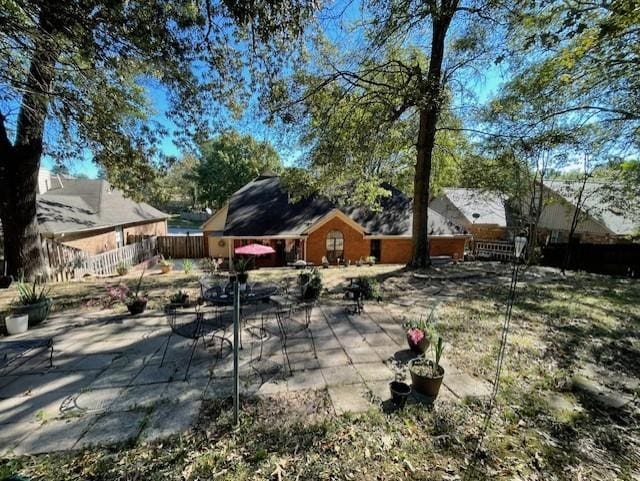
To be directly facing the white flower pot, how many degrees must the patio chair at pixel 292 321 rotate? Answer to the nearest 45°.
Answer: approximately 45° to its left

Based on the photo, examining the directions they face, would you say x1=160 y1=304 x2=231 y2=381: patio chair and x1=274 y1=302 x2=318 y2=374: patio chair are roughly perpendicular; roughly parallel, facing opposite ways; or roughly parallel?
roughly perpendicular

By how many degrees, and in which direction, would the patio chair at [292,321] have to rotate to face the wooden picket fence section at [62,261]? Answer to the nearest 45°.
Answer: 0° — it already faces it

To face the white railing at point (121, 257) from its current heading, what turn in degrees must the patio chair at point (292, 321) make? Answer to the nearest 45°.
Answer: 0° — it already faces it

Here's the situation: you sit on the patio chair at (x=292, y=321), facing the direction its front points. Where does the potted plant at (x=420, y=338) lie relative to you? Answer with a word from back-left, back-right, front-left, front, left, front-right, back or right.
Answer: back

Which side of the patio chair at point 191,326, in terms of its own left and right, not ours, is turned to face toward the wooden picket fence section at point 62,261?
left

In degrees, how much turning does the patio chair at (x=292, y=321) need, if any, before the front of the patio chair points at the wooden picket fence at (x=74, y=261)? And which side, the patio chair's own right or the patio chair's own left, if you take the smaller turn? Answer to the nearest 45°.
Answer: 0° — it already faces it

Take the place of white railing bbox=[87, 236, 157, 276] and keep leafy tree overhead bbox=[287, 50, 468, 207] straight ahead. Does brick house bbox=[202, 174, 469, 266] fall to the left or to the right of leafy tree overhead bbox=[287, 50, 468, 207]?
left

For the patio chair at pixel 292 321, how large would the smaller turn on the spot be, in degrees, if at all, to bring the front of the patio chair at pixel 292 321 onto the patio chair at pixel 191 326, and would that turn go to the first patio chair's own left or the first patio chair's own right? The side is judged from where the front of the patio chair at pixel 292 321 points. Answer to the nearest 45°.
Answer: approximately 45° to the first patio chair's own left

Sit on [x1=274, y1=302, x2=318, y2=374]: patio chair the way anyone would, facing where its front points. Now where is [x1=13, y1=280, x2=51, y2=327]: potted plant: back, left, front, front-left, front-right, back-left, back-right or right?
front-left

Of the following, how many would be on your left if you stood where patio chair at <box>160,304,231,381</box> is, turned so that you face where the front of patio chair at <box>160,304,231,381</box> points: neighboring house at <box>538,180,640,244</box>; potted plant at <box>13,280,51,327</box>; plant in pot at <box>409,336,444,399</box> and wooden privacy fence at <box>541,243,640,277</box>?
1

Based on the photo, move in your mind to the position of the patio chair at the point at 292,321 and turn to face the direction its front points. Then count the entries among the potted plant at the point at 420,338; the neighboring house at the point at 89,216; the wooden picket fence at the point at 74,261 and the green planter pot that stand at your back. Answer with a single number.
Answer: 1

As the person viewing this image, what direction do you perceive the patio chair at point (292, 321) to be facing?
facing away from the viewer and to the left of the viewer

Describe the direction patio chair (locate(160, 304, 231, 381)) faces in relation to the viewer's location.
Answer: facing away from the viewer and to the right of the viewer

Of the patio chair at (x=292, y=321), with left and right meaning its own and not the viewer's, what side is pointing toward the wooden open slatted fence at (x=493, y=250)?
right

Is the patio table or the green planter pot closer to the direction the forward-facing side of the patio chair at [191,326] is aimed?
the patio table
